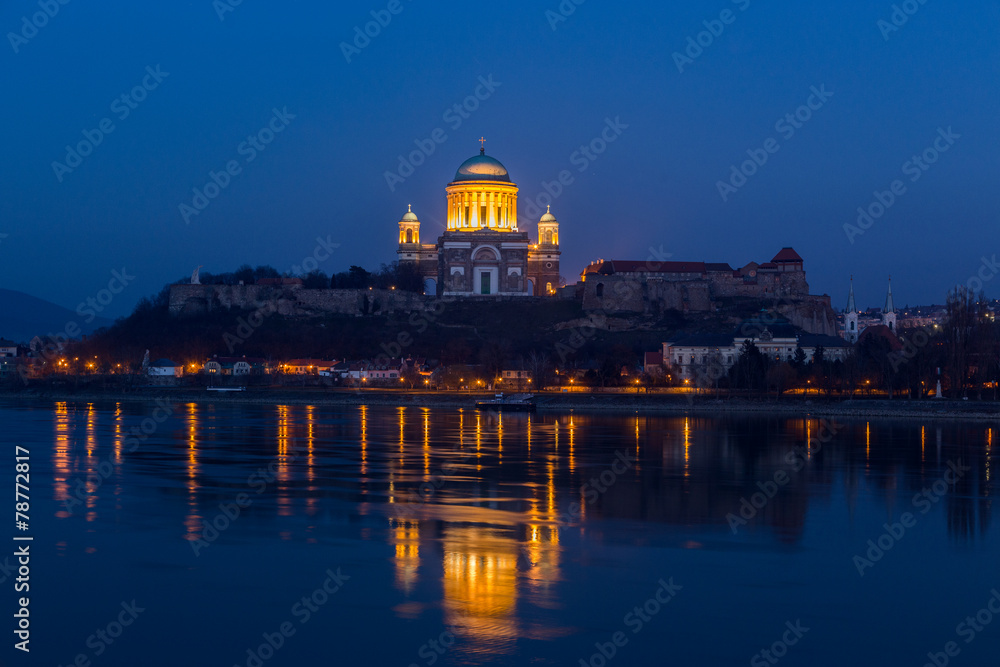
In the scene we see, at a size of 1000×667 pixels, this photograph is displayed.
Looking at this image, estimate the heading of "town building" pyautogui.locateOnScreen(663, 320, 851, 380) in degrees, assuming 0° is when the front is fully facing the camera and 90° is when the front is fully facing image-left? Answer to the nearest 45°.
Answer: approximately 0°
